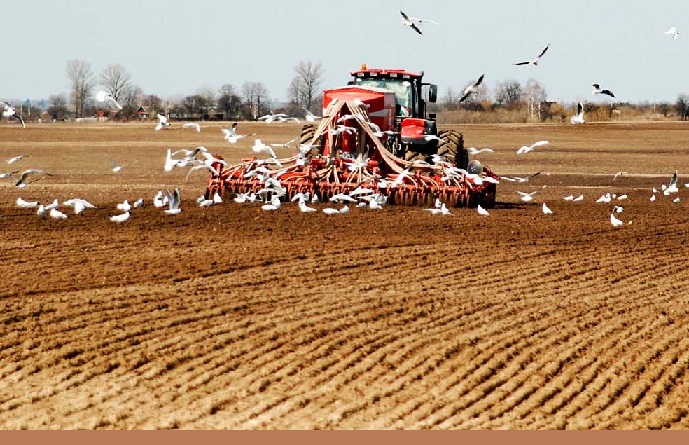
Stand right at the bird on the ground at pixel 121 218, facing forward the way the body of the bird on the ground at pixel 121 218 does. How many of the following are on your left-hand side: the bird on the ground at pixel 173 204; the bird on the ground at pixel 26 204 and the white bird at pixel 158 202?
0

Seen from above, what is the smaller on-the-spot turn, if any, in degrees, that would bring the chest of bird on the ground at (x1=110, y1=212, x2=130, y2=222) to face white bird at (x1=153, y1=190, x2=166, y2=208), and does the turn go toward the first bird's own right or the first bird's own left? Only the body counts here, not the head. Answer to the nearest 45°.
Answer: approximately 90° to the first bird's own left

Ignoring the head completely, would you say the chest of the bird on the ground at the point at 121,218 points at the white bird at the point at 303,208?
no

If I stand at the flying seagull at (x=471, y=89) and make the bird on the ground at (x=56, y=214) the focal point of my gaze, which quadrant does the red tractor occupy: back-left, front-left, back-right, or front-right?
front-right

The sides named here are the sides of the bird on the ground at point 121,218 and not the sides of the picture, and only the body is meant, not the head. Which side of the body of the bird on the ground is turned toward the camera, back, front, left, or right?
left

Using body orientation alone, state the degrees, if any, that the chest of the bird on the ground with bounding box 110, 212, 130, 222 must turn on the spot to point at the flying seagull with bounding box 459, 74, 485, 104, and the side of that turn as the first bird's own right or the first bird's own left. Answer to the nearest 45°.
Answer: approximately 180°

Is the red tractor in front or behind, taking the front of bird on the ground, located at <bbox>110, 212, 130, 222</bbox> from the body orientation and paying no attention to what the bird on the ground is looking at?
behind

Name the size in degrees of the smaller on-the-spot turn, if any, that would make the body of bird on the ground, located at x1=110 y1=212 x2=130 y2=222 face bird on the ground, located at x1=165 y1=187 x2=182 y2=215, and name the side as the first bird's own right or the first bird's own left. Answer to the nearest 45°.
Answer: approximately 135° to the first bird's own right

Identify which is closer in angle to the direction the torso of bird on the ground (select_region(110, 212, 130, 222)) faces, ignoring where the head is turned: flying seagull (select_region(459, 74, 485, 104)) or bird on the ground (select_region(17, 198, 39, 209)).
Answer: the bird on the ground
